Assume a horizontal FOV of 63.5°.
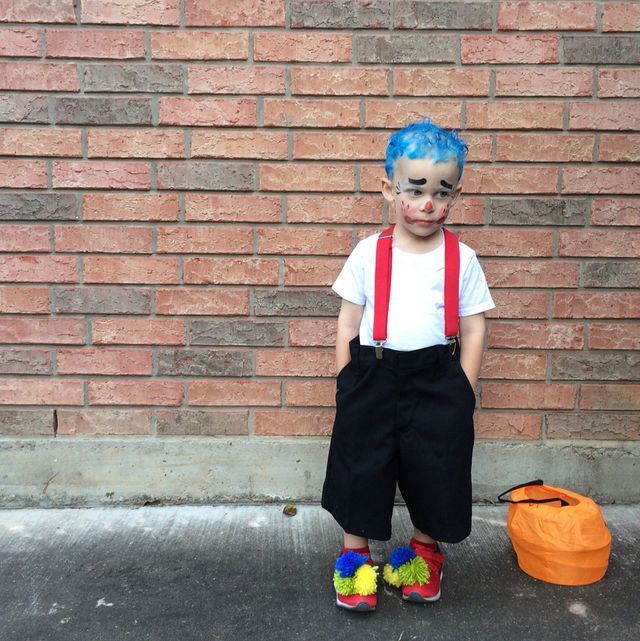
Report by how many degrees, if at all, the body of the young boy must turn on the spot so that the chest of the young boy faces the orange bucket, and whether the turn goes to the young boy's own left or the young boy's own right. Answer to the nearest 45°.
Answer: approximately 90° to the young boy's own left

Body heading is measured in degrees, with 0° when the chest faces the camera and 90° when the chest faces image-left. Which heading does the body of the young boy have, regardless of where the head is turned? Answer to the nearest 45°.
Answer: approximately 0°
